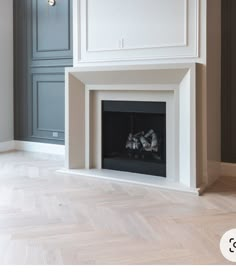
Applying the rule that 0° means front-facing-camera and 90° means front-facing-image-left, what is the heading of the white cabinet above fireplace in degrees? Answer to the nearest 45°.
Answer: approximately 45°

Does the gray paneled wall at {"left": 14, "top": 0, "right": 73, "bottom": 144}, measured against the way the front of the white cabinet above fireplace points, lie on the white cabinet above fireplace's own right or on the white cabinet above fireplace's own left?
on the white cabinet above fireplace's own right

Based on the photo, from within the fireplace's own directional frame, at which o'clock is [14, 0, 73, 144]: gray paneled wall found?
The gray paneled wall is roughly at 3 o'clock from the fireplace.
